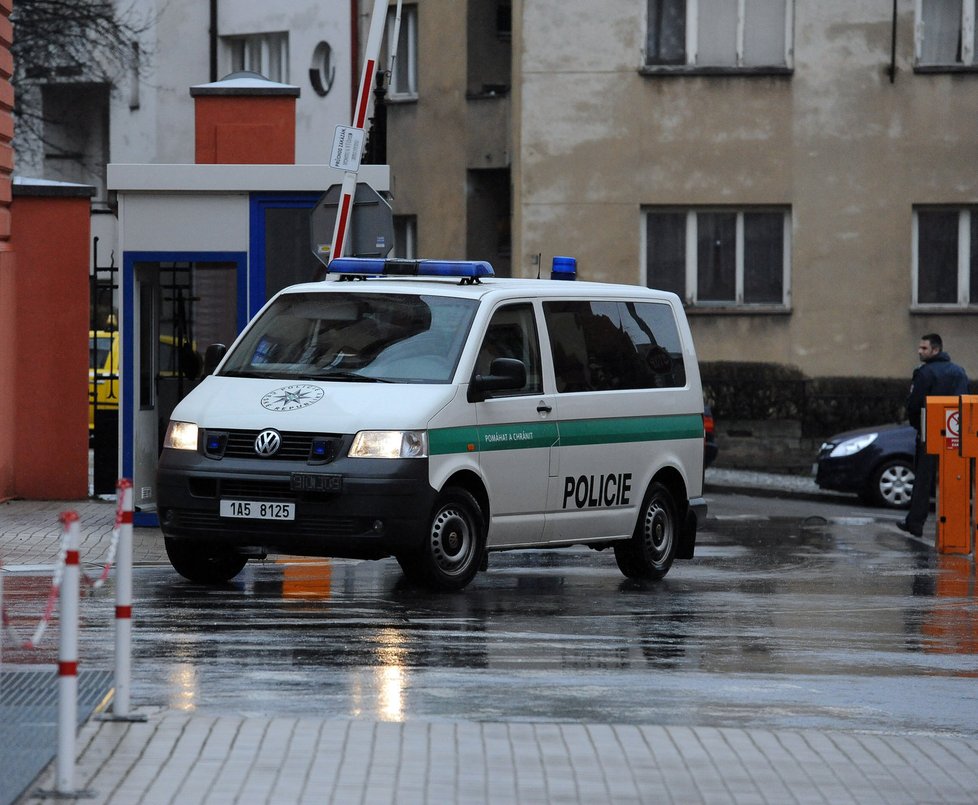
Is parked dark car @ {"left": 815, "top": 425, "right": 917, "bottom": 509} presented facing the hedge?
no

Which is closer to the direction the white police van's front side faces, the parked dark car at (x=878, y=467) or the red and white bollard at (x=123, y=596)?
the red and white bollard

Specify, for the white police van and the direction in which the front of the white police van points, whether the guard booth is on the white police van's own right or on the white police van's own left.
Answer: on the white police van's own right

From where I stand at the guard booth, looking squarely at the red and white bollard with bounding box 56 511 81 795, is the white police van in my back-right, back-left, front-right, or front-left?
front-left

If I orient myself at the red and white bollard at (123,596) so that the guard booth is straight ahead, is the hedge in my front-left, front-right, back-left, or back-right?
front-right

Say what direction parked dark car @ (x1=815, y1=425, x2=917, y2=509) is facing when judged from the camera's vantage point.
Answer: facing the viewer and to the left of the viewer

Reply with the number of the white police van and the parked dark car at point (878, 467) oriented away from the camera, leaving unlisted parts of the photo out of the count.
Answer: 0

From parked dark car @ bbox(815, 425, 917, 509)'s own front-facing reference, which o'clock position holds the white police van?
The white police van is roughly at 11 o'clock from the parked dark car.

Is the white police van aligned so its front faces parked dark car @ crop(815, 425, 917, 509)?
no

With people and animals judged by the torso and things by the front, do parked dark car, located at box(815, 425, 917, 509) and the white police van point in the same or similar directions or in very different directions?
same or similar directions

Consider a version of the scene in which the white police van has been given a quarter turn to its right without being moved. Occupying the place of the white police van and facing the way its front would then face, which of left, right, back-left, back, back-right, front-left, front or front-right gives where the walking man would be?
right

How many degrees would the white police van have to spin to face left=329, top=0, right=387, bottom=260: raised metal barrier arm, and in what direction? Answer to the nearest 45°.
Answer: approximately 135° to its right

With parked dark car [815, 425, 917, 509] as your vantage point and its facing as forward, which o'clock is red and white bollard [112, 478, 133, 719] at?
The red and white bollard is roughly at 11 o'clock from the parked dark car.

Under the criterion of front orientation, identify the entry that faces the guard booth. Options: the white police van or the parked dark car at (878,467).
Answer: the parked dark car
